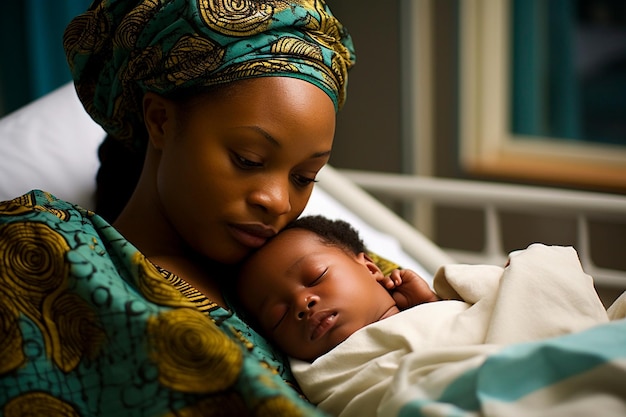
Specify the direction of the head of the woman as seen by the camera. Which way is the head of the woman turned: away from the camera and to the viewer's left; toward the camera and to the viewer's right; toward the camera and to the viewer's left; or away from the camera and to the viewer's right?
toward the camera and to the viewer's right

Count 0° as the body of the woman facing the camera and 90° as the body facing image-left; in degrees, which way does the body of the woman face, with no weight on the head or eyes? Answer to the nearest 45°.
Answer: approximately 315°

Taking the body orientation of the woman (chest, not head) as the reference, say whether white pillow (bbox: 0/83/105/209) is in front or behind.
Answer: behind

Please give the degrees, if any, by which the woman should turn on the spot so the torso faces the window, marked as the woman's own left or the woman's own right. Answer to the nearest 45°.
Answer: approximately 90° to the woman's own left
